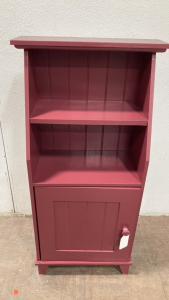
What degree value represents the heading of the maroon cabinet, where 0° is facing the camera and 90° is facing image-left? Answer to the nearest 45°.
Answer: approximately 0°
